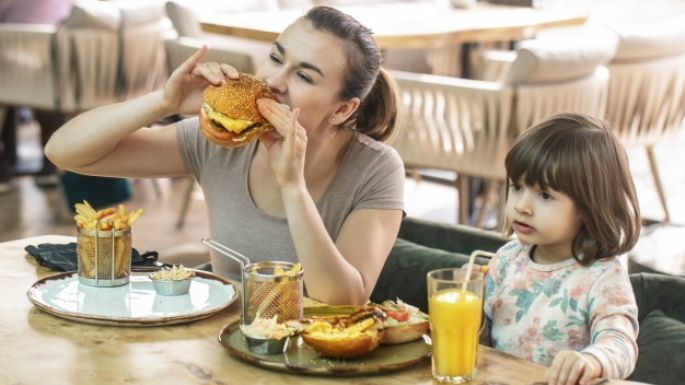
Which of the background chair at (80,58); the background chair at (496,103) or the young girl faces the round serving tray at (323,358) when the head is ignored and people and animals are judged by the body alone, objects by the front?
the young girl

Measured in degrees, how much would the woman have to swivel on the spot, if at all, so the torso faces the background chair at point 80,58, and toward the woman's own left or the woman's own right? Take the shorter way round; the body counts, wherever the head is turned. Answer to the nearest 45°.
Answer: approximately 135° to the woman's own right

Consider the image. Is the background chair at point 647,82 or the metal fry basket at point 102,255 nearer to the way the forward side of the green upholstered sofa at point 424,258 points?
the metal fry basket

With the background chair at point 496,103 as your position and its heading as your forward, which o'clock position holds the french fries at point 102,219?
The french fries is roughly at 8 o'clock from the background chair.

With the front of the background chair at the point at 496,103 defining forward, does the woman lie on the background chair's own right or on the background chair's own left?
on the background chair's own left

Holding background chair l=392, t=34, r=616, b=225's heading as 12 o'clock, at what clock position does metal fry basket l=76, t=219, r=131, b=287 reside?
The metal fry basket is roughly at 8 o'clock from the background chair.

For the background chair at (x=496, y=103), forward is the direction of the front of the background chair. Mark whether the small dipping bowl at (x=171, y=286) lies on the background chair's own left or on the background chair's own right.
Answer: on the background chair's own left

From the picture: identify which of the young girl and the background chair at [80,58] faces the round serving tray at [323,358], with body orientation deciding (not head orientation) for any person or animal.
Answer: the young girl

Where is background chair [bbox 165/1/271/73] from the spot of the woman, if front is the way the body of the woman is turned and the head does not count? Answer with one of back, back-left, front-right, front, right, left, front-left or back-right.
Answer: back-right

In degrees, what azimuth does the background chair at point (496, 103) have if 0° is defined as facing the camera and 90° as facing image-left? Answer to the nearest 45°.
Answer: approximately 135°

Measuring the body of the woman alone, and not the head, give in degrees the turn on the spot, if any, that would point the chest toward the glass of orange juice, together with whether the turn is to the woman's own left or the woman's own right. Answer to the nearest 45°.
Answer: approximately 45° to the woman's own left
